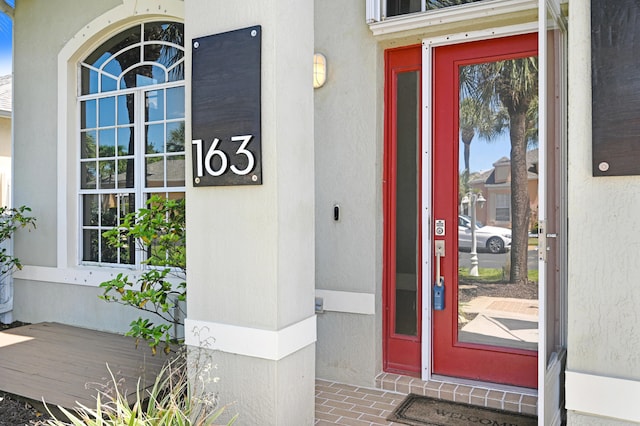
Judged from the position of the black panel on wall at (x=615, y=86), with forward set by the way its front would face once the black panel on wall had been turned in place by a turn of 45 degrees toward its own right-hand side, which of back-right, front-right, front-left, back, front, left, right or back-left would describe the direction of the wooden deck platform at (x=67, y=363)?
front-right

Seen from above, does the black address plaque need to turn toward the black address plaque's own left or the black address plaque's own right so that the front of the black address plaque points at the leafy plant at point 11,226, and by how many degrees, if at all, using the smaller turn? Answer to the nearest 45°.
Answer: approximately 90° to the black address plaque's own right

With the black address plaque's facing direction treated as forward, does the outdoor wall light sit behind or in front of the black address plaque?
behind

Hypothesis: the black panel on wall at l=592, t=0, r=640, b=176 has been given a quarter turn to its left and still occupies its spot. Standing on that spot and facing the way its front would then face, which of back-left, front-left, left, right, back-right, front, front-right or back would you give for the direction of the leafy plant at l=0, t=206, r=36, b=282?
back

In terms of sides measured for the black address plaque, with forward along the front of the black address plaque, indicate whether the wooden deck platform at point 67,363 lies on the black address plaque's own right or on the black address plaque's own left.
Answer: on the black address plaque's own right

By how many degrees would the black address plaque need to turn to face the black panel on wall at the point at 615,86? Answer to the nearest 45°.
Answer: approximately 90° to its left

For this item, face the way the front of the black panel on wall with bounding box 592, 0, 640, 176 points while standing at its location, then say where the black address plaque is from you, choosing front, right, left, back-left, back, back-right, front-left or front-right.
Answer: right

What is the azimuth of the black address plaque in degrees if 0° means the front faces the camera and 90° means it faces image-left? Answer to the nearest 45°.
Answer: approximately 45°
